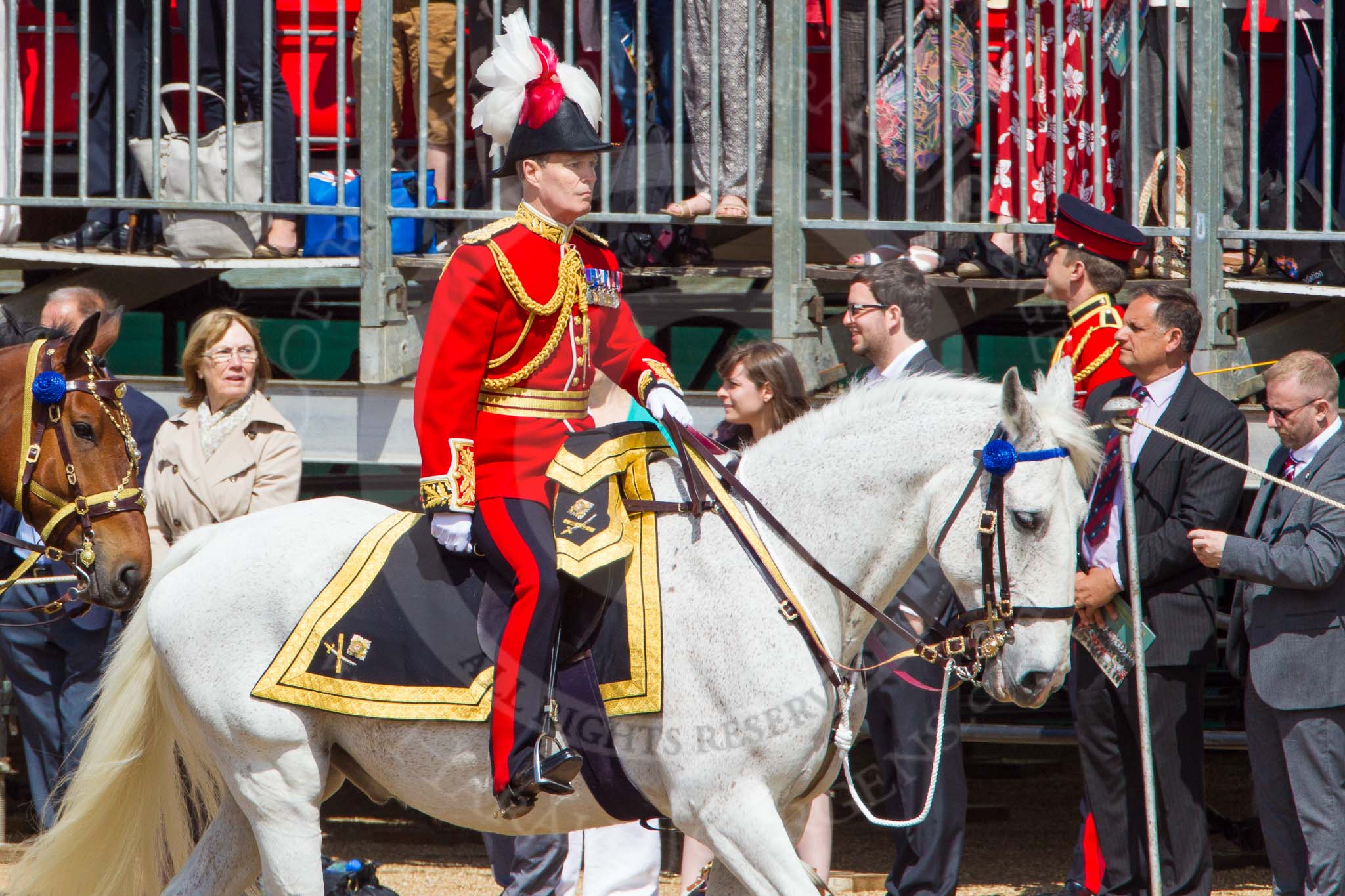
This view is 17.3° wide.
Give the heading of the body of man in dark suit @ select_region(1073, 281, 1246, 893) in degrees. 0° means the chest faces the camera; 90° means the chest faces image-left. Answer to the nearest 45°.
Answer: approximately 45°

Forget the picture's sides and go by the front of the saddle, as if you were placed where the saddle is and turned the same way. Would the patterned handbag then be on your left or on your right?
on your left

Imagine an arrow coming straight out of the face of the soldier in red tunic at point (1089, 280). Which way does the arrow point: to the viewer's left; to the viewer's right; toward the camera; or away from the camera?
to the viewer's left

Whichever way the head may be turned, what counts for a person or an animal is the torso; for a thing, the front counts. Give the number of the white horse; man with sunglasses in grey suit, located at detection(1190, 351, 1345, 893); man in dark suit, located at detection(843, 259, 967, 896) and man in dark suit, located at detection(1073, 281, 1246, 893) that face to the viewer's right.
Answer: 1

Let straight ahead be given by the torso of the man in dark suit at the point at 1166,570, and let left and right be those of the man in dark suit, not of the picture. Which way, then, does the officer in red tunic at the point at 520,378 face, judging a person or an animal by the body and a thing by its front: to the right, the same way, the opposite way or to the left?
to the left

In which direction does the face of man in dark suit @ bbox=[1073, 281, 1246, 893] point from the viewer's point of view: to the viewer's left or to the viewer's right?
to the viewer's left

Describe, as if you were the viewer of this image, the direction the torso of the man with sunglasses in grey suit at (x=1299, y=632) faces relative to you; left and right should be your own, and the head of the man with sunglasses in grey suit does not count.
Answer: facing the viewer and to the left of the viewer

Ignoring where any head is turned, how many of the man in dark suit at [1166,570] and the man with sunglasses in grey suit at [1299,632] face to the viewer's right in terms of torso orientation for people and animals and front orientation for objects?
0

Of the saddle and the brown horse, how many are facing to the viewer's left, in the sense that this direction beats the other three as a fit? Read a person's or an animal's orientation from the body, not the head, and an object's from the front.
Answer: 0

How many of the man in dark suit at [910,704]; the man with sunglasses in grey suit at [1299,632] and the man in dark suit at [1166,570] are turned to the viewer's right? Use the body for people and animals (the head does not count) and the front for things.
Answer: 0
